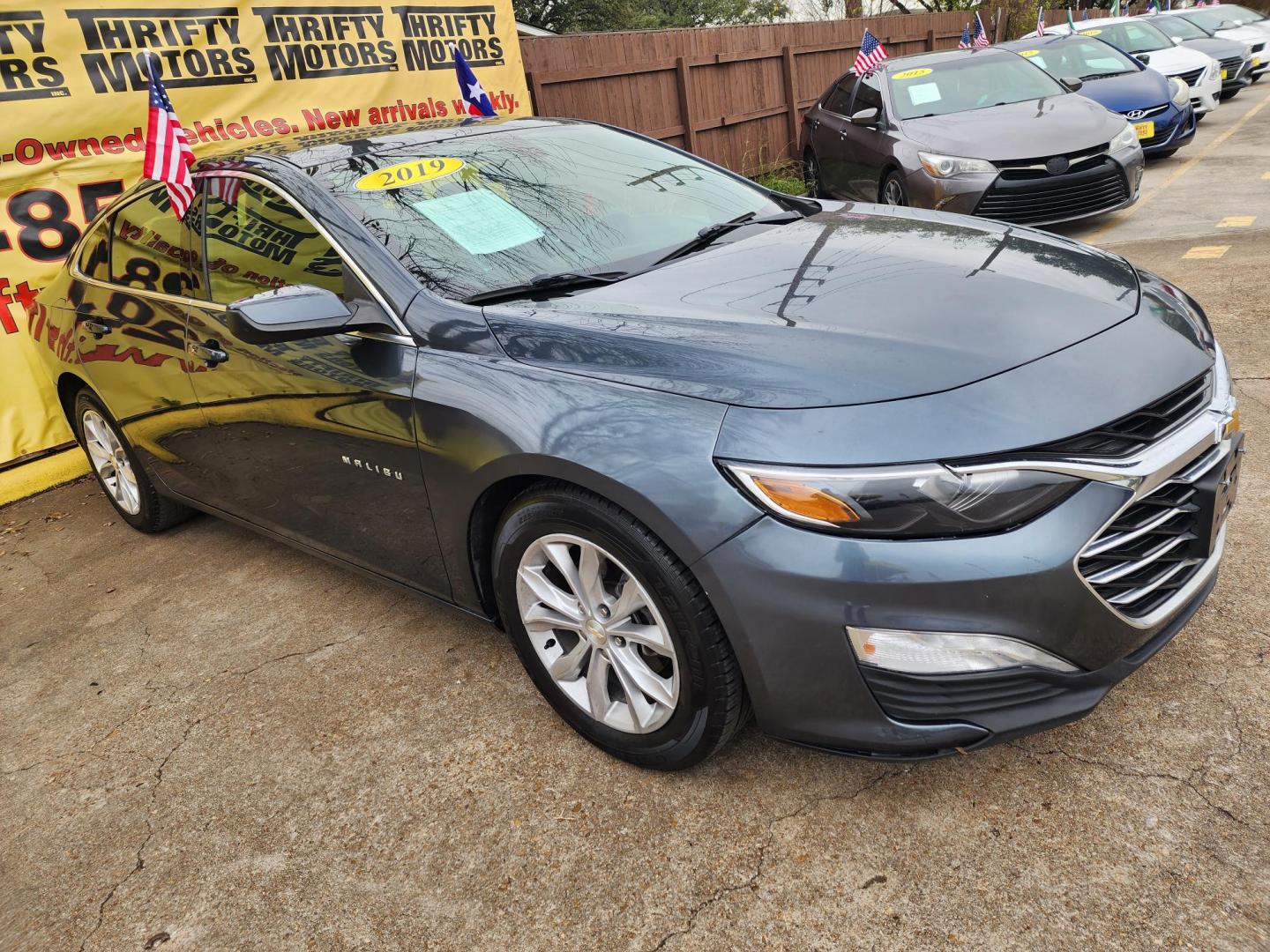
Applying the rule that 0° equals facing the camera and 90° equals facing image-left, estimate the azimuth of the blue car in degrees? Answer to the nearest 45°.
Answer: approximately 315°

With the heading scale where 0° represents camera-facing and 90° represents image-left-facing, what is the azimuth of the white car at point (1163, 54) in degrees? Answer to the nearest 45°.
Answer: approximately 315°

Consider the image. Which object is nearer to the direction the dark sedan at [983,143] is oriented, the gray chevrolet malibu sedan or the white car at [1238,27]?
the gray chevrolet malibu sedan

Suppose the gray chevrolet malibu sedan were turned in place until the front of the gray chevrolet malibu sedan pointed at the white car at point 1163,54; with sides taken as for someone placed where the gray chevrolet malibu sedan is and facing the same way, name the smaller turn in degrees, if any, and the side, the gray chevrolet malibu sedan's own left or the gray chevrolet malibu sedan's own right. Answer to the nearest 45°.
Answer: approximately 90° to the gray chevrolet malibu sedan's own left

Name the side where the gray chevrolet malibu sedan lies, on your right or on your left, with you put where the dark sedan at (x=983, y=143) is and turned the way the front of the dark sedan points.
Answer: on your right

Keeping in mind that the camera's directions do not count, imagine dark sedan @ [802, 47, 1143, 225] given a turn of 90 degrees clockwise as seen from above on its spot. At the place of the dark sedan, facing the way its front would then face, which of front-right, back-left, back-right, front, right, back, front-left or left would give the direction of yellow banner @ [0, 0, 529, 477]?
front

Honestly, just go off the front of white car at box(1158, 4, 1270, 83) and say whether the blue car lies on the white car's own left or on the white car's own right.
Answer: on the white car's own right

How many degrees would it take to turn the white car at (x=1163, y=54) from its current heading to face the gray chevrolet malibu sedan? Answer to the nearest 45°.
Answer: approximately 45° to its right
